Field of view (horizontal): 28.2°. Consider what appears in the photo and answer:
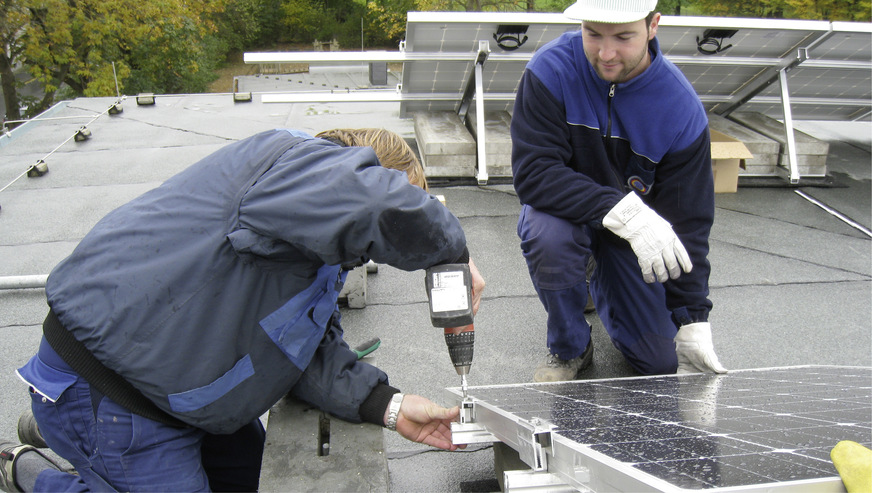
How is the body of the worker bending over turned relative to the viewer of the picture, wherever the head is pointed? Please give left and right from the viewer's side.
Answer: facing to the right of the viewer

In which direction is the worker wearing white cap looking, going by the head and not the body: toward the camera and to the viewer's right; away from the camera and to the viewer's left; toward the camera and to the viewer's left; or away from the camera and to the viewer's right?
toward the camera and to the viewer's left

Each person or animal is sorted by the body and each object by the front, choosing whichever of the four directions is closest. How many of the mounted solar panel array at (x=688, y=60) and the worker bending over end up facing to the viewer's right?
1
